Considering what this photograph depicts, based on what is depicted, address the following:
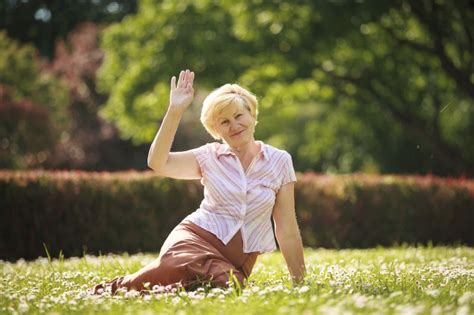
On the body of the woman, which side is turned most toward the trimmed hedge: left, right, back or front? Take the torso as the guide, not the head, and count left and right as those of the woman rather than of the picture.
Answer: back

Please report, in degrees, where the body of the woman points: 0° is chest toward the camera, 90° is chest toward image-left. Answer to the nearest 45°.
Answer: approximately 0°
